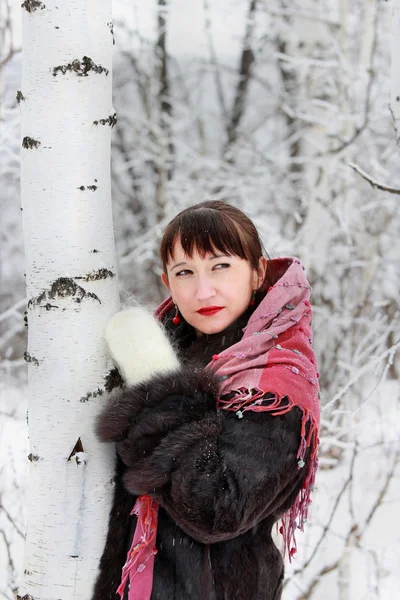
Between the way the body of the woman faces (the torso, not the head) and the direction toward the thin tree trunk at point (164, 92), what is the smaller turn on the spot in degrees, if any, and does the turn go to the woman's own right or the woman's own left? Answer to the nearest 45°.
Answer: approximately 135° to the woman's own right

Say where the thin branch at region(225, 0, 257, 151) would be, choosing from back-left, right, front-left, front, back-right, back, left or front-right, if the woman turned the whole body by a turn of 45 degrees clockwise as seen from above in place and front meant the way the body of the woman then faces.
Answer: right

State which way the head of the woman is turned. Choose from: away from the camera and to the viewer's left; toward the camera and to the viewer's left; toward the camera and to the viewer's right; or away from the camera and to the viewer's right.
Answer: toward the camera and to the viewer's left

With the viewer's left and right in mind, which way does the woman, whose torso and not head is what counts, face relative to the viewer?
facing the viewer and to the left of the viewer
